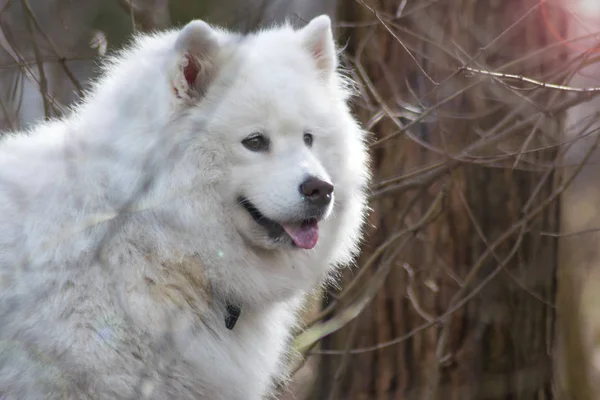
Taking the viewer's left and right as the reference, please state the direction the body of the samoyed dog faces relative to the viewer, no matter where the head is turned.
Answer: facing the viewer and to the right of the viewer

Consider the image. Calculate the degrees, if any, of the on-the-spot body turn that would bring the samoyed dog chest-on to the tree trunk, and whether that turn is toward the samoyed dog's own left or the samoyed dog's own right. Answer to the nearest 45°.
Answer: approximately 90° to the samoyed dog's own left
